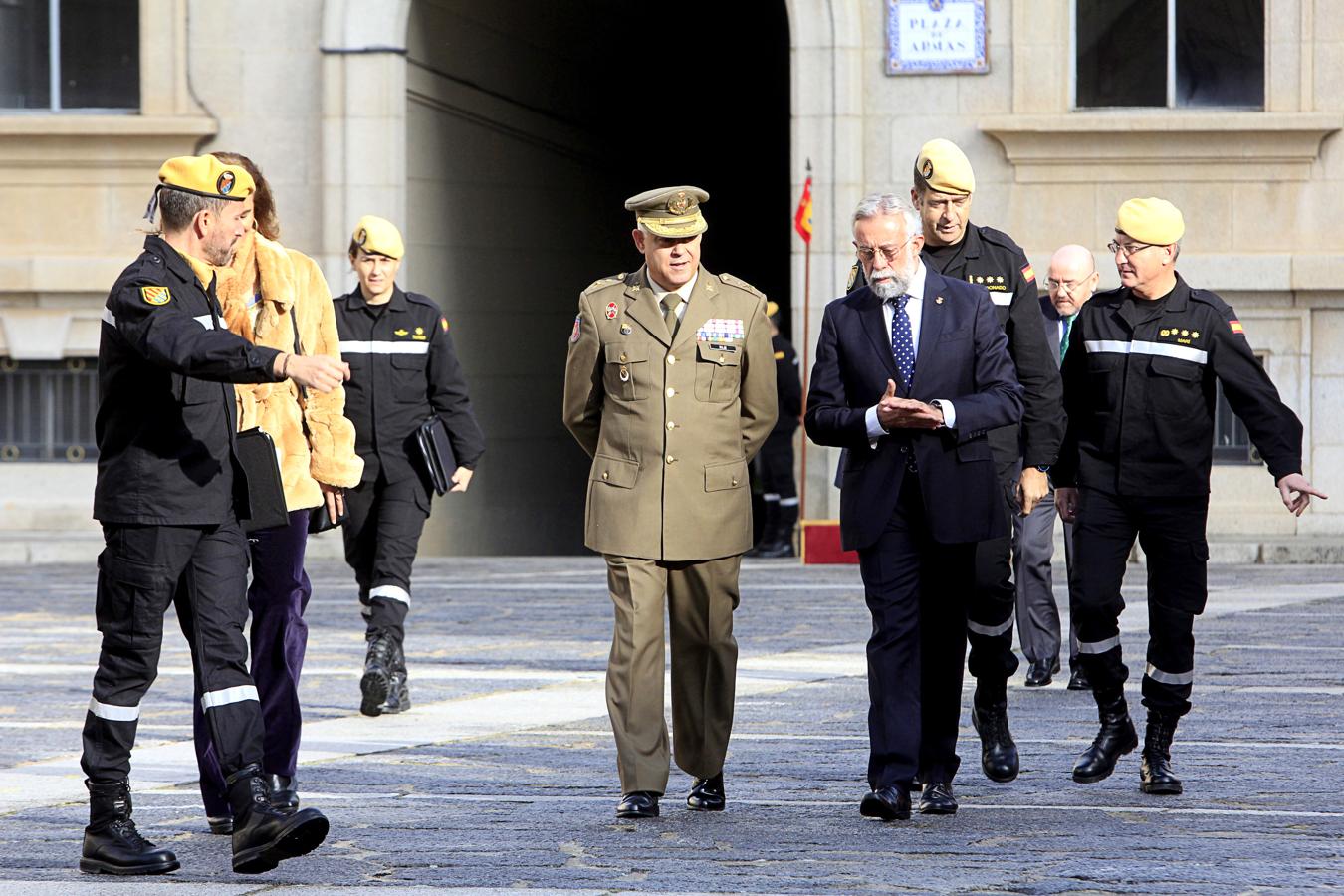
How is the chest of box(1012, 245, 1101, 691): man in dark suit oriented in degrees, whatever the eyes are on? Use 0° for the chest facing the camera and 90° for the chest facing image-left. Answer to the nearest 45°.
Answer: approximately 0°

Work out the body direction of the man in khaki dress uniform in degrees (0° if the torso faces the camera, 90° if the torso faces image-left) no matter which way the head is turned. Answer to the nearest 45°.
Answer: approximately 0°

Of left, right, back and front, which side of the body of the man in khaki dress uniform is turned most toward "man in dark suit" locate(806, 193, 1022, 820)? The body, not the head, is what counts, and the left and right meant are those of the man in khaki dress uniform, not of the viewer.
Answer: left

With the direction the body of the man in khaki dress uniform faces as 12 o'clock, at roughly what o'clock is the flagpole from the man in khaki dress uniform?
The flagpole is roughly at 6 o'clock from the man in khaki dress uniform.

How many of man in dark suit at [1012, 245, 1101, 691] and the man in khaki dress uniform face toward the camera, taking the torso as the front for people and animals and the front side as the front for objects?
2

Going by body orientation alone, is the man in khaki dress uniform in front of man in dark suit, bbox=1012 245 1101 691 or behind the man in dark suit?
in front

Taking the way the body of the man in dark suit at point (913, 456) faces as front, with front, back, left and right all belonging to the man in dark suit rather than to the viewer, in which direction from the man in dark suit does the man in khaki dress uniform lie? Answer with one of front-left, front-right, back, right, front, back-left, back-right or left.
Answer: right

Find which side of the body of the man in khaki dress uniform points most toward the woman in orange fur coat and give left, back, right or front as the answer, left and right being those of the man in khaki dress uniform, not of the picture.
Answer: right
